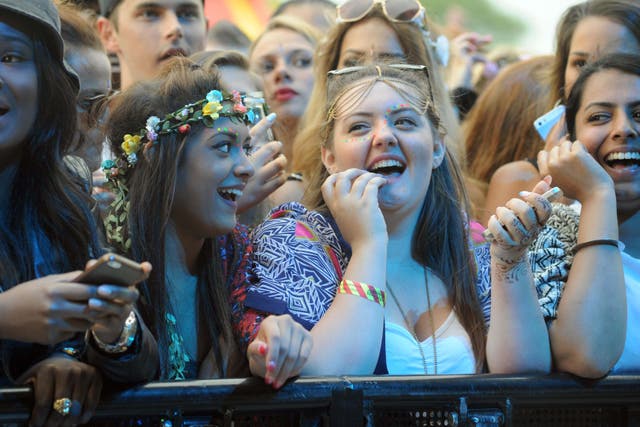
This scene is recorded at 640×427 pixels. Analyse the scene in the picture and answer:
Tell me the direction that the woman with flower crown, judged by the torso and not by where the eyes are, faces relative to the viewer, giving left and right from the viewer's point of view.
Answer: facing the viewer and to the right of the viewer

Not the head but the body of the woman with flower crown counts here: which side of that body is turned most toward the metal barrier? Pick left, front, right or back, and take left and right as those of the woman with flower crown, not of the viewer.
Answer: front

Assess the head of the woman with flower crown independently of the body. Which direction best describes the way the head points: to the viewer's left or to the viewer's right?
to the viewer's right
